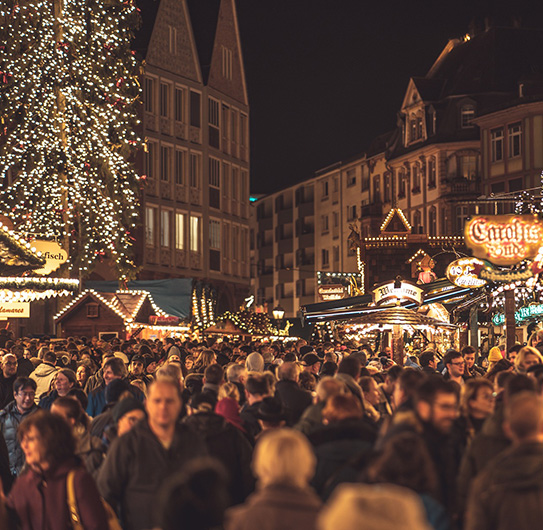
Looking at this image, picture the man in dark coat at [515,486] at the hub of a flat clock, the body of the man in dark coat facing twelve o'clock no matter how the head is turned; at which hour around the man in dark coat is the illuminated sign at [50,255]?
The illuminated sign is roughly at 11 o'clock from the man in dark coat.

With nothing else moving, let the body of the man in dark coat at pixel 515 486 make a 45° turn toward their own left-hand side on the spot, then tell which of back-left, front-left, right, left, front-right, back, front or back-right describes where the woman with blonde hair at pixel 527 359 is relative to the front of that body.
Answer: front-right

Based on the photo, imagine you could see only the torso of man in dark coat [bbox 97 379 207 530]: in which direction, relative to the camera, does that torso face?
toward the camera

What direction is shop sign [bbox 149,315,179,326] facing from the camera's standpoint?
toward the camera

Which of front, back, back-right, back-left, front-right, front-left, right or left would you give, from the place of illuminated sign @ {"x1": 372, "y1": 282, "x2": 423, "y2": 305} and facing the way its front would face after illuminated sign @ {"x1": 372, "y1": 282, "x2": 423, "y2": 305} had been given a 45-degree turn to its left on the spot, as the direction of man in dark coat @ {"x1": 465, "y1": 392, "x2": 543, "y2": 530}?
front-right

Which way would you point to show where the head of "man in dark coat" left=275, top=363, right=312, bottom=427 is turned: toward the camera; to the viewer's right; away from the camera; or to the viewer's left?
away from the camera

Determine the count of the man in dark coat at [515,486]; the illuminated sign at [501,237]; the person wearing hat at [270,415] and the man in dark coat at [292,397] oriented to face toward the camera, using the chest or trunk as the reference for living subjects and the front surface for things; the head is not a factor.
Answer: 1

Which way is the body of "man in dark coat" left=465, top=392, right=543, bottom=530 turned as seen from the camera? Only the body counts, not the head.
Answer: away from the camera

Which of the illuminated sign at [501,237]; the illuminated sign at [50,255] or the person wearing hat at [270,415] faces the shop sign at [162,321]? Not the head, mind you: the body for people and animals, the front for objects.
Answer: the person wearing hat

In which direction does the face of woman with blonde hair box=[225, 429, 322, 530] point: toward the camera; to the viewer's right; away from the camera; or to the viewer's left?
away from the camera

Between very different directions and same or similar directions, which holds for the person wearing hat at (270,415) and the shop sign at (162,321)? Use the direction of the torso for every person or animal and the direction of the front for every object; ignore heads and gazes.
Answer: very different directions

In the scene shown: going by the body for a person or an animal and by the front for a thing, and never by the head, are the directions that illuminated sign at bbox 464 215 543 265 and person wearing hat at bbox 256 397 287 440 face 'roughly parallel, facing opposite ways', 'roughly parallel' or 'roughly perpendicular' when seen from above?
roughly parallel, facing opposite ways

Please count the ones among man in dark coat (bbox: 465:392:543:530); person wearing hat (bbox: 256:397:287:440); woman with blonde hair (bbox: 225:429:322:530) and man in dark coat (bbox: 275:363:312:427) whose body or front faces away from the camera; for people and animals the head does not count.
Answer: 4

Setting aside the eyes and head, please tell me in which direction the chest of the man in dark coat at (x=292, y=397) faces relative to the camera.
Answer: away from the camera

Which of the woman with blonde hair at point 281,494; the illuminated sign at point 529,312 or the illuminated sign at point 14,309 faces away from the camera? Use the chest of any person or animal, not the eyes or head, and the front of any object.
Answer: the woman with blonde hair

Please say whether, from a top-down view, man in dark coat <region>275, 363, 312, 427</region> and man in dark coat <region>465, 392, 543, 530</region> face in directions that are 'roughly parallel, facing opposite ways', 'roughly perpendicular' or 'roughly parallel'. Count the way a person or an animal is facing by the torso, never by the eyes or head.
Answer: roughly parallel

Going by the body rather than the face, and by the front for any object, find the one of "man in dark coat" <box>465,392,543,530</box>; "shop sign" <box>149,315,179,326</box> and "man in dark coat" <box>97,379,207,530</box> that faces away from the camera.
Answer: "man in dark coat" <box>465,392,543,530</box>

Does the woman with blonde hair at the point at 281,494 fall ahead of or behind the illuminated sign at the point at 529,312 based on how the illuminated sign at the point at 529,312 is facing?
ahead

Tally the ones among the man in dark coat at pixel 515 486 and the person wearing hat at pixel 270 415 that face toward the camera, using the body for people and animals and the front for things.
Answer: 0

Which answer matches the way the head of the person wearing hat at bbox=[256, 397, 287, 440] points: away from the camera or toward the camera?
away from the camera
